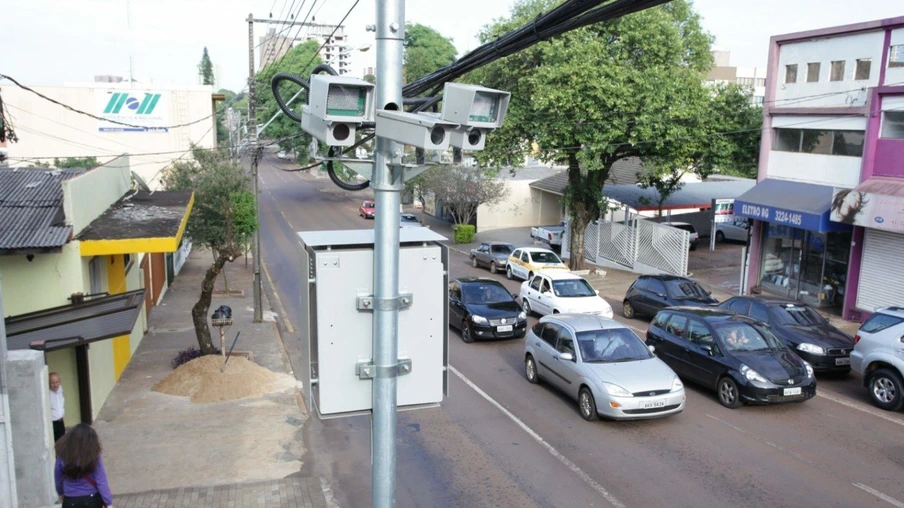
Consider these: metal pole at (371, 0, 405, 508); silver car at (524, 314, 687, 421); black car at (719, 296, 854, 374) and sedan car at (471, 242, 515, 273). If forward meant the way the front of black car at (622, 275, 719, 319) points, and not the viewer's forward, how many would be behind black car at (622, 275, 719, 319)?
1

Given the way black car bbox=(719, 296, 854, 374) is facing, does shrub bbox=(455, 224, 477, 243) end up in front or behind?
behind

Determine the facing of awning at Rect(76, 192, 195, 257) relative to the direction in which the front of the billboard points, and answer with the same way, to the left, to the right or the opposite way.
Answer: to the left

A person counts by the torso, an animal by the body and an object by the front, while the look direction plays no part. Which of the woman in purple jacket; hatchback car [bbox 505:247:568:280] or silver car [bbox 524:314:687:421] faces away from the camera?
the woman in purple jacket

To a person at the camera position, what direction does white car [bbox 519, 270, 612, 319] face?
facing the viewer and to the right of the viewer

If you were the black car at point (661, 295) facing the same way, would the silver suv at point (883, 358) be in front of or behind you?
in front

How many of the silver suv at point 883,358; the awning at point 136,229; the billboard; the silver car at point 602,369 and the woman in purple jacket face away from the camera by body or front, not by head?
1

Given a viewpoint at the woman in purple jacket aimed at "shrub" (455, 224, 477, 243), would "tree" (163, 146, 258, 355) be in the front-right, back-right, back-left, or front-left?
front-left

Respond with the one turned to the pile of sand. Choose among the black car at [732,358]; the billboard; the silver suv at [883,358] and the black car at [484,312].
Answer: the billboard

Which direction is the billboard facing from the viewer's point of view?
toward the camera

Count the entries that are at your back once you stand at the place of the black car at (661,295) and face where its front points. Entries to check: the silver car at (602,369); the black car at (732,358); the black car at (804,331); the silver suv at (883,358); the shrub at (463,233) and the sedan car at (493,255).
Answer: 2

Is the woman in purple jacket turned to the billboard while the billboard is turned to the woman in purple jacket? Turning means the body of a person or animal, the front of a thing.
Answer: yes

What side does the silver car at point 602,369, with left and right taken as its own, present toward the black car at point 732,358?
left

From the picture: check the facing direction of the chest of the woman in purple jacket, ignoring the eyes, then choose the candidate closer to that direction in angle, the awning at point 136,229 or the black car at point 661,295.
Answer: the awning

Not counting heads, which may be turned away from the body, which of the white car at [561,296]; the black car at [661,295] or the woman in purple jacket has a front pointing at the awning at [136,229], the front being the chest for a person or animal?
the woman in purple jacket

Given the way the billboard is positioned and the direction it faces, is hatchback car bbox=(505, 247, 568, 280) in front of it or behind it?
in front

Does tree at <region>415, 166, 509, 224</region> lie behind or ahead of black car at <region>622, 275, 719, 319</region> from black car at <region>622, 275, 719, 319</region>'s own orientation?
behind

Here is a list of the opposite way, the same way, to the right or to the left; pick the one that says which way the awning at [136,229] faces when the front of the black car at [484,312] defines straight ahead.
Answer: to the left

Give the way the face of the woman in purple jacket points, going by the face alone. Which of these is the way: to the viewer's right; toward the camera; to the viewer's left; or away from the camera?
away from the camera

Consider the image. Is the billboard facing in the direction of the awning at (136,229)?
yes

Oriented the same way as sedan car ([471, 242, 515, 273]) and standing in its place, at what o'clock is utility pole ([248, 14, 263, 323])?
The utility pole is roughly at 3 o'clock from the sedan car.

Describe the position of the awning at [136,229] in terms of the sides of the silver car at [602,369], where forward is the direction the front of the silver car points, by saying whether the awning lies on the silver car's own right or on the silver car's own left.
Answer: on the silver car's own right

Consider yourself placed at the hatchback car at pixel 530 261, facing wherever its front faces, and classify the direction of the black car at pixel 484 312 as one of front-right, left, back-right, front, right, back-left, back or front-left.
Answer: front-right

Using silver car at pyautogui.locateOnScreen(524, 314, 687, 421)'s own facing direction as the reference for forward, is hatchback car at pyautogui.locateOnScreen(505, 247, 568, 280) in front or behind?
behind
